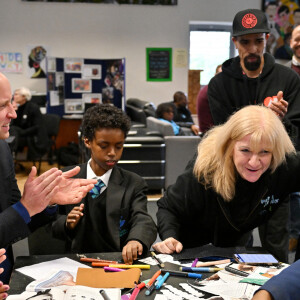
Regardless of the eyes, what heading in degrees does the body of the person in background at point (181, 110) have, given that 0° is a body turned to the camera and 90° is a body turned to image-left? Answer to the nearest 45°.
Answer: approximately 315°

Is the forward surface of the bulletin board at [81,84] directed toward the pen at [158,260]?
yes

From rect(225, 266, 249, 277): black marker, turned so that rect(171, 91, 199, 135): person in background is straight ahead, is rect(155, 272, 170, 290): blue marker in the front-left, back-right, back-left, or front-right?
back-left

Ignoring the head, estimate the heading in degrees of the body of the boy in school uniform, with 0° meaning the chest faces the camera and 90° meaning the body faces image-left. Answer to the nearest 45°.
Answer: approximately 0°

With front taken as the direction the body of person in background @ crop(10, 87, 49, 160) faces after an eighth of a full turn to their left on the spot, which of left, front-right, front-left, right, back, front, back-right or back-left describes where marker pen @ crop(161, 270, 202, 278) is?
front-left

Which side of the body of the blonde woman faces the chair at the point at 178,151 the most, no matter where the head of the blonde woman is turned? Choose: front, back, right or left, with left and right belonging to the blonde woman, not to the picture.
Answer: back
